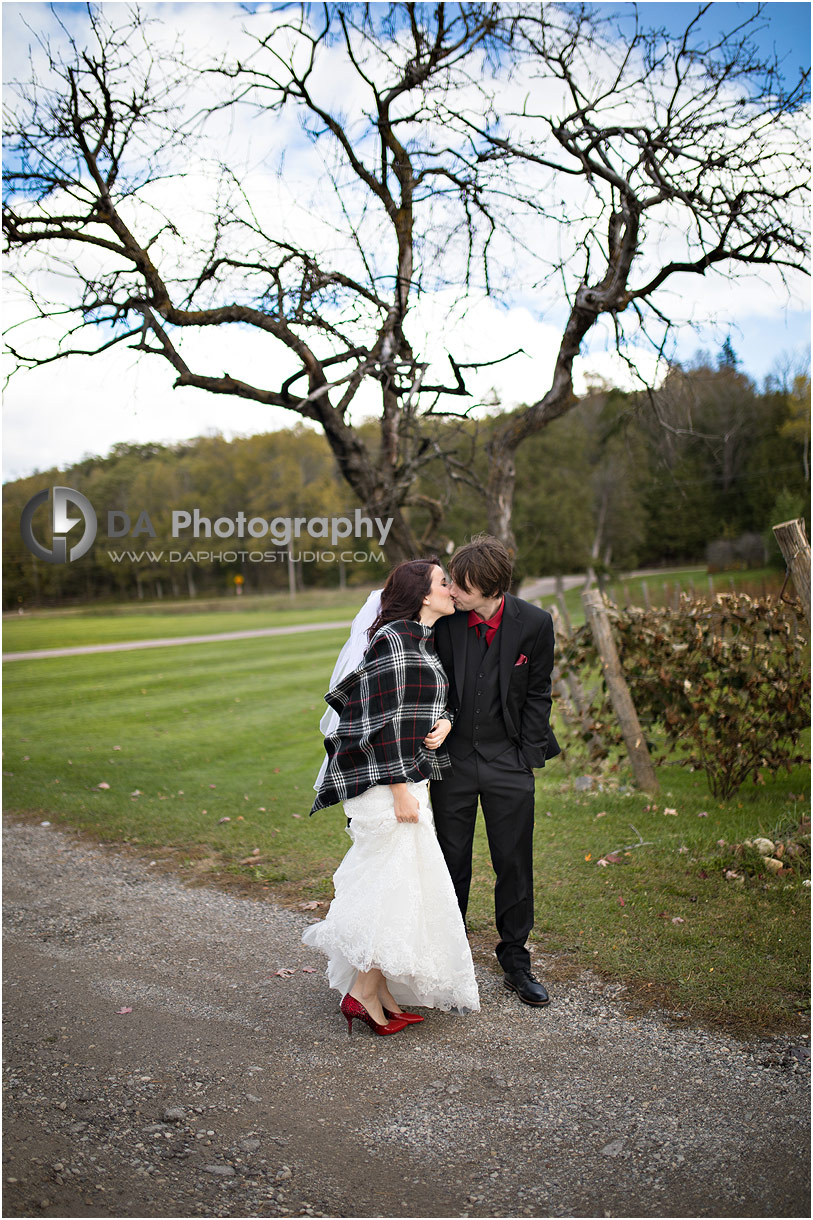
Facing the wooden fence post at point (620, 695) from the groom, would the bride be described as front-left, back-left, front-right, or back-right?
back-left

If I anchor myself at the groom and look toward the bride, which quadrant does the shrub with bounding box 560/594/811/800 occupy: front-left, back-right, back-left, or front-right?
back-right

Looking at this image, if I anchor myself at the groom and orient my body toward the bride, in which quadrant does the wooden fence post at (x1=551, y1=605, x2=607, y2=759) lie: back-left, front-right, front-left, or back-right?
back-right

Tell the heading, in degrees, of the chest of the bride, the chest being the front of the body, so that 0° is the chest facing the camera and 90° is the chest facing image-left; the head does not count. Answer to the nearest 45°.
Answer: approximately 270°

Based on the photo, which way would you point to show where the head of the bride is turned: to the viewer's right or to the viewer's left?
to the viewer's right
